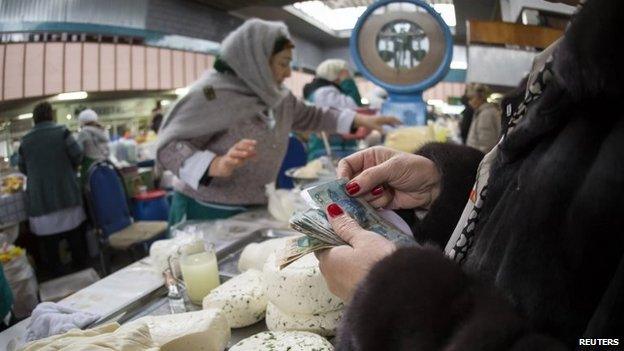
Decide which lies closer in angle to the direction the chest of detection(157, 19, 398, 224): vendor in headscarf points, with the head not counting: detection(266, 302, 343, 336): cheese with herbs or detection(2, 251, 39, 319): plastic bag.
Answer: the cheese with herbs

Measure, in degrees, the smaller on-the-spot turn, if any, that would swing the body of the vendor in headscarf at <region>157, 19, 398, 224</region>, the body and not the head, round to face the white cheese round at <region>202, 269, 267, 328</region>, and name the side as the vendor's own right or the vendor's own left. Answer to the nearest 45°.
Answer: approximately 45° to the vendor's own right

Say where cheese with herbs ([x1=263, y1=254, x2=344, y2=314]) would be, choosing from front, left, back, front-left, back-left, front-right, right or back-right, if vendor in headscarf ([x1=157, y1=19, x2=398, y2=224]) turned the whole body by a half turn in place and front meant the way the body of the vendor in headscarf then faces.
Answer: back-left

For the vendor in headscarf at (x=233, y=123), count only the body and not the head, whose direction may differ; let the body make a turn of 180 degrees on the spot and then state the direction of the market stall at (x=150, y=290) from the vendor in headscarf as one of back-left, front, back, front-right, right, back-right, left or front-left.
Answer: back-left

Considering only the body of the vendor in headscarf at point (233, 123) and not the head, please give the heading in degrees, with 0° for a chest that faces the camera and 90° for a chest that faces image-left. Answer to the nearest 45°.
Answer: approximately 315°

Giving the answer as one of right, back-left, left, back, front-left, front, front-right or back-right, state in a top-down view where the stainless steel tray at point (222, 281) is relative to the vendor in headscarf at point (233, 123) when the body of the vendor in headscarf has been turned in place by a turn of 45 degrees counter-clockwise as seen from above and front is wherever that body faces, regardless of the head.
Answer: right

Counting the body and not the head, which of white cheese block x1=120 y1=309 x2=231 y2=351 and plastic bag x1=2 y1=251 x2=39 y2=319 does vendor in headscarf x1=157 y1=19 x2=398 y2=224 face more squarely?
the white cheese block

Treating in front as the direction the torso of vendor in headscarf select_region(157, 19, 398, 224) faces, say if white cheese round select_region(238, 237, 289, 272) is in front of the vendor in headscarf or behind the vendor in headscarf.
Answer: in front

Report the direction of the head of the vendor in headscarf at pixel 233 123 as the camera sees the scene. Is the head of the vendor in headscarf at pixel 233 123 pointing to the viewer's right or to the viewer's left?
to the viewer's right

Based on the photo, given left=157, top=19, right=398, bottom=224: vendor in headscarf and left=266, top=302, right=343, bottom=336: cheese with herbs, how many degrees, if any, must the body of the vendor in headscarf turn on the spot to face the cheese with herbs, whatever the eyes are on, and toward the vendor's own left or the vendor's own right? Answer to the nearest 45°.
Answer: approximately 45° to the vendor's own right

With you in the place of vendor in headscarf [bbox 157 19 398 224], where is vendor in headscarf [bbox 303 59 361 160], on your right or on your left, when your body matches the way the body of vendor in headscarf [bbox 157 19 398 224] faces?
on your left
